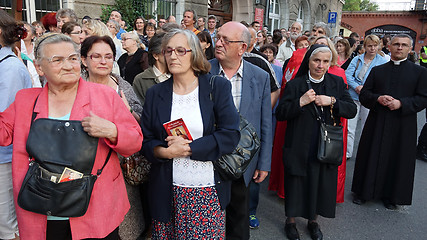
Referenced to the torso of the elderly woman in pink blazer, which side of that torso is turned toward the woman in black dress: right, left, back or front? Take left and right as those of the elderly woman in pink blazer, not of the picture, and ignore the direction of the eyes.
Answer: left

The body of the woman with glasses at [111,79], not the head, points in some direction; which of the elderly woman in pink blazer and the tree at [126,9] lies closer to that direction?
the elderly woman in pink blazer

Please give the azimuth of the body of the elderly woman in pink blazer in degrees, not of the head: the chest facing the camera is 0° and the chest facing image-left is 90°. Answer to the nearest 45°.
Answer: approximately 0°

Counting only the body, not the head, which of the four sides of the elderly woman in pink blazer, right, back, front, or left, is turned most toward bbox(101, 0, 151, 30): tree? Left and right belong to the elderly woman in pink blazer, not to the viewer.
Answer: back

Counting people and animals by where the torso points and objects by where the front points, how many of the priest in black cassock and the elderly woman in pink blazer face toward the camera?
2

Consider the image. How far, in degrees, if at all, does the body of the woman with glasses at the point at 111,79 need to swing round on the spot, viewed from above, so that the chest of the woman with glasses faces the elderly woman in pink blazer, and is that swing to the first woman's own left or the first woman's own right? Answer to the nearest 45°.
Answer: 0° — they already face them

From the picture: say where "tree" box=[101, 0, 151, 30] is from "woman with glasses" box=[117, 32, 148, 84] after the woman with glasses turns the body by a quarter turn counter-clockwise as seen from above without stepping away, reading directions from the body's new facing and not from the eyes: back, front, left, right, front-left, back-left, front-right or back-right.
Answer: back-left

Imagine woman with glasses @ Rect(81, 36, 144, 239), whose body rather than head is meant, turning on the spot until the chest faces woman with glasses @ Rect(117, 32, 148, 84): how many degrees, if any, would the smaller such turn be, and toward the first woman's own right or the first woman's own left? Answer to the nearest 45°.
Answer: approximately 180°

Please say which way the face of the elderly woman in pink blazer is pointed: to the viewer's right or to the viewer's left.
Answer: to the viewer's right

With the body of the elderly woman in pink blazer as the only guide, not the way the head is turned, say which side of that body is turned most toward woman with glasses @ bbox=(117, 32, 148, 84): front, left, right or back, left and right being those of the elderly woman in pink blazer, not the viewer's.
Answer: back

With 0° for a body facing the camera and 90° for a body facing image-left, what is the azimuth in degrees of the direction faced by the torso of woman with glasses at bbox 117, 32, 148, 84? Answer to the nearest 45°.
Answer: approximately 45°

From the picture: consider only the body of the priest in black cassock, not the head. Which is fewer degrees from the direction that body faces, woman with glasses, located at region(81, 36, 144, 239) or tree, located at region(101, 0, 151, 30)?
the woman with glasses
